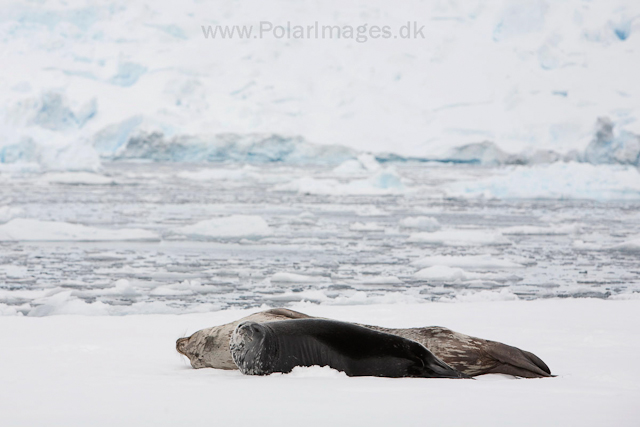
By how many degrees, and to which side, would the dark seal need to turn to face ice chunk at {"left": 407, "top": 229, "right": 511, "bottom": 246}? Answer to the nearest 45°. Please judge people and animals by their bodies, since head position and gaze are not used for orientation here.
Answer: approximately 90° to its right

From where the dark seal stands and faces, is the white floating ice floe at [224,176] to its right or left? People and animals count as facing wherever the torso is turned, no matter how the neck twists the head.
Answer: on its right

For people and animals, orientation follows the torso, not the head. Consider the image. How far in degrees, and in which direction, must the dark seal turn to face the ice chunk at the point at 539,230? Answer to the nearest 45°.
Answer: approximately 90° to its right

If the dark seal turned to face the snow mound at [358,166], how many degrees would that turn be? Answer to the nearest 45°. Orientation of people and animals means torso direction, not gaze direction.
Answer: approximately 90° to its right

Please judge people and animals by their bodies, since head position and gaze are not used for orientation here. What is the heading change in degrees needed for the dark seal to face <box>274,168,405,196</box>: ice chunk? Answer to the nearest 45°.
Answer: approximately 90° to its right

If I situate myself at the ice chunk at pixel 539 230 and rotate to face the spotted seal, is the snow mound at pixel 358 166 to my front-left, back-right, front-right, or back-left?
back-right

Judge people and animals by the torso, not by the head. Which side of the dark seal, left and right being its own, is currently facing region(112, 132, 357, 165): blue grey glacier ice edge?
right

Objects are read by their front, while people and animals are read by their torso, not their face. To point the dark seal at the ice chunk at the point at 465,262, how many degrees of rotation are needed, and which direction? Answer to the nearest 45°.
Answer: approximately 90° to its right

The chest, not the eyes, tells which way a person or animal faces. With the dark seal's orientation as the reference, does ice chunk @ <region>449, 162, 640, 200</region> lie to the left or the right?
on its right

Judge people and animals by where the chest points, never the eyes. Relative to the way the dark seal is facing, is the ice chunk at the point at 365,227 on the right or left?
on its right

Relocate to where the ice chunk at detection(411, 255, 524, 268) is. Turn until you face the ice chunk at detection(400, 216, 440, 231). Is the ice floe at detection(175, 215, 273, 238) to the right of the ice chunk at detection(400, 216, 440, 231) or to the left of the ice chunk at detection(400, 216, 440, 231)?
left

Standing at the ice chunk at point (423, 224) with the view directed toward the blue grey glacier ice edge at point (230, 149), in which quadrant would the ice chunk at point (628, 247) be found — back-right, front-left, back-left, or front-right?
back-right

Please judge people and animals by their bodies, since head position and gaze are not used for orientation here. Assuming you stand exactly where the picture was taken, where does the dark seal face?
facing to the left of the viewer

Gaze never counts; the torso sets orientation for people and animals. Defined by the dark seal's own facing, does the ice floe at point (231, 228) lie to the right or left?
on its right

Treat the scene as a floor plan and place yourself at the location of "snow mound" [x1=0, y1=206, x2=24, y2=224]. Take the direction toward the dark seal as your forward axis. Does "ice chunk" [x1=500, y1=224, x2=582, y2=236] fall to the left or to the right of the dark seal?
left

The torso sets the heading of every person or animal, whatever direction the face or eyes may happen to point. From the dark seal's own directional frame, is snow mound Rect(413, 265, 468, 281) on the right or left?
on its right
